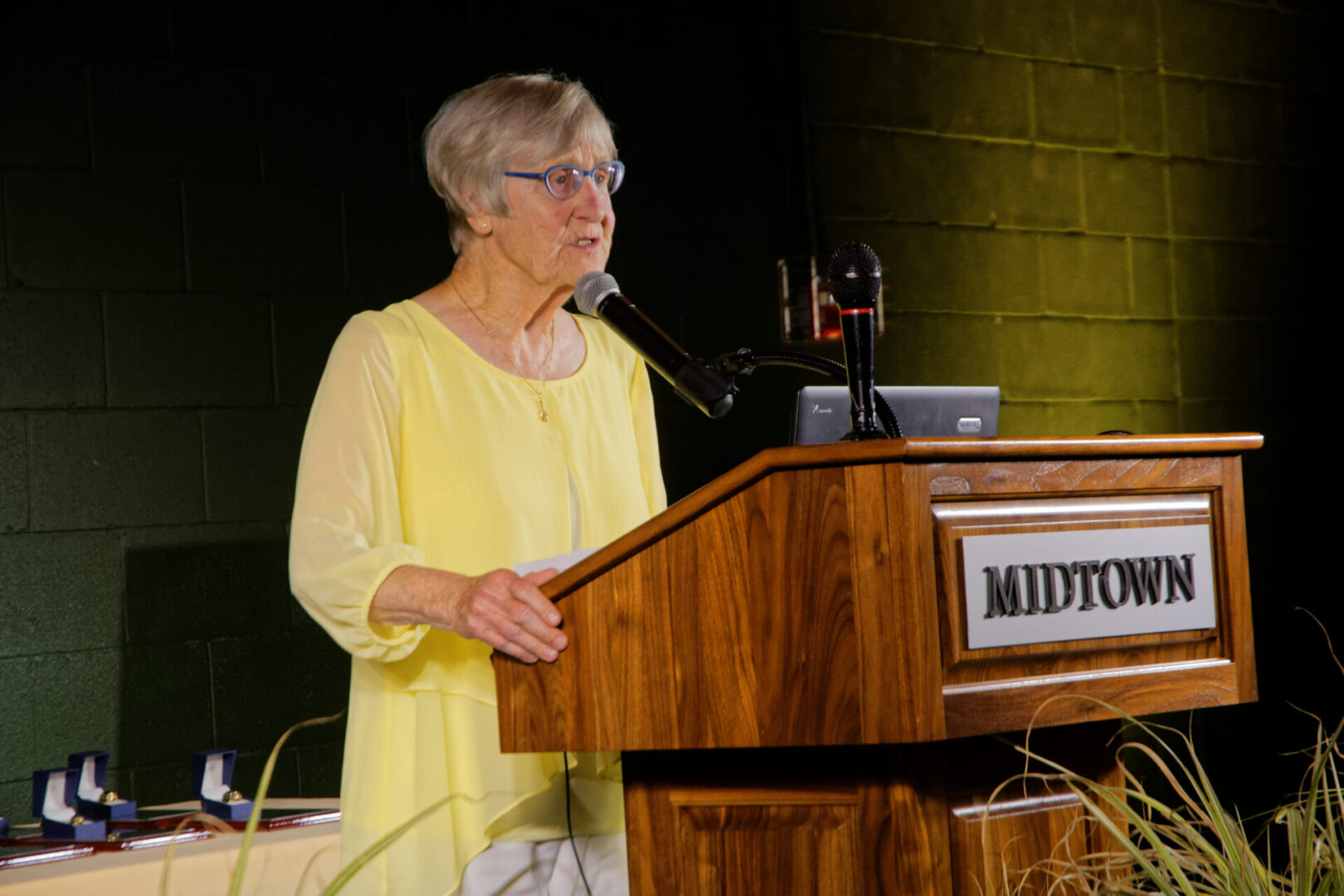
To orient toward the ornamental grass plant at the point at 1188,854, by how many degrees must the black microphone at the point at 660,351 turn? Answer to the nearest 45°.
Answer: approximately 135° to its left

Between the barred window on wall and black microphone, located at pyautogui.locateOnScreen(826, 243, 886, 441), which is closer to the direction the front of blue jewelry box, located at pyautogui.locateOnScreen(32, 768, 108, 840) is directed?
the black microphone

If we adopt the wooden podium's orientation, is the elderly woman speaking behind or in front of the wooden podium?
behind

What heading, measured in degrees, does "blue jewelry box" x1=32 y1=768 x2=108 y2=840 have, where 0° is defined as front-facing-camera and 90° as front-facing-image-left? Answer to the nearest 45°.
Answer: approximately 315°

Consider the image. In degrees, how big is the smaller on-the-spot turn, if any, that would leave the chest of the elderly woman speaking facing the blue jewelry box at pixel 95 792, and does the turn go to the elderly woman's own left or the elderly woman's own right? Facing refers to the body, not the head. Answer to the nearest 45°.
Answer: approximately 180°

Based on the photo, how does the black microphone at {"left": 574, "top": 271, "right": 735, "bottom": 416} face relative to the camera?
to the viewer's left

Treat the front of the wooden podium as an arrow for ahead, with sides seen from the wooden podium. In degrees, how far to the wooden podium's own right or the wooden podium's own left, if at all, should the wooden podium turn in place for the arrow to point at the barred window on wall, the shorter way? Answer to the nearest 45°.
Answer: approximately 135° to the wooden podium's own left
